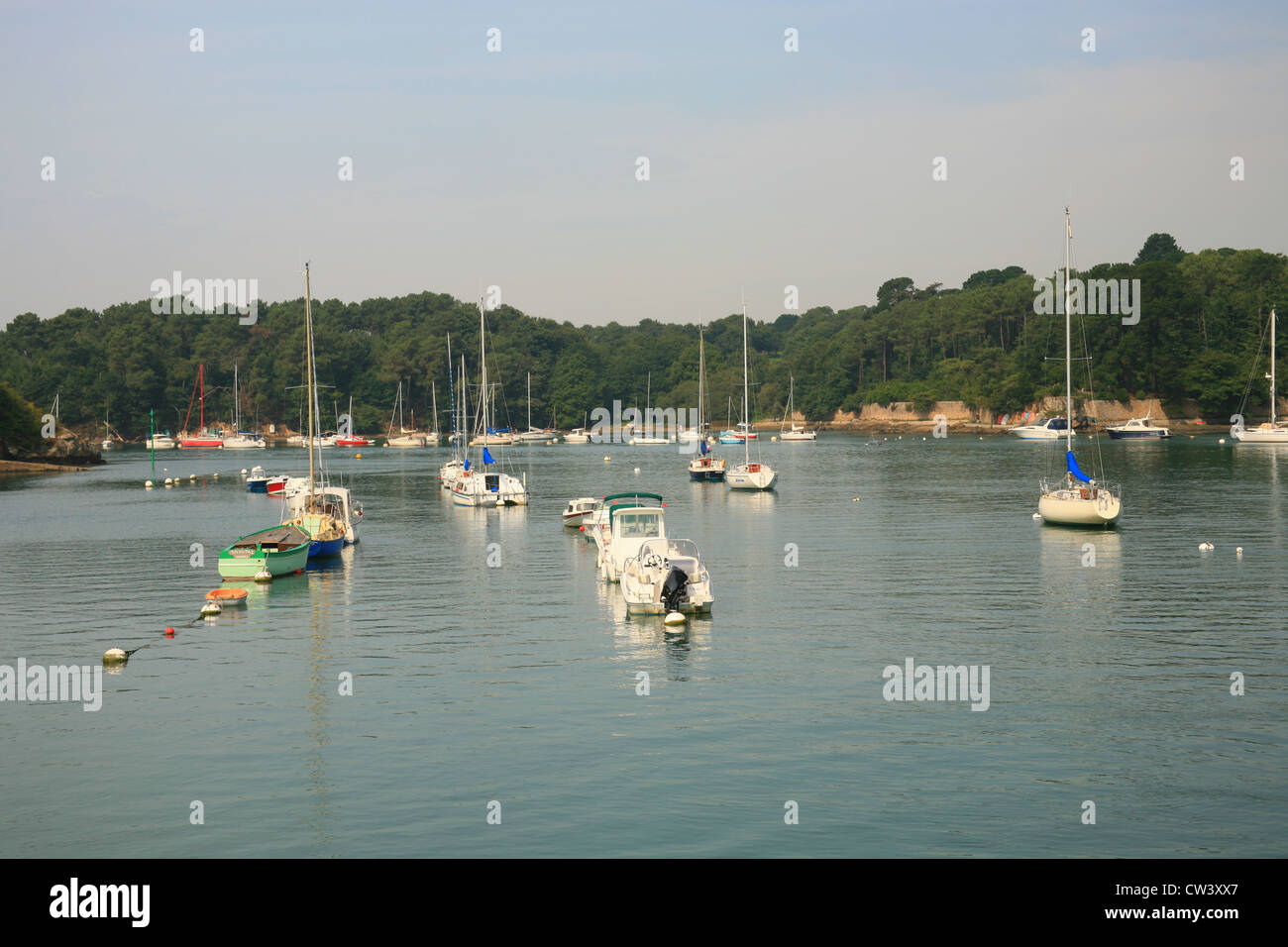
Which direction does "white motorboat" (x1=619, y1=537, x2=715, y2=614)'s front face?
away from the camera
